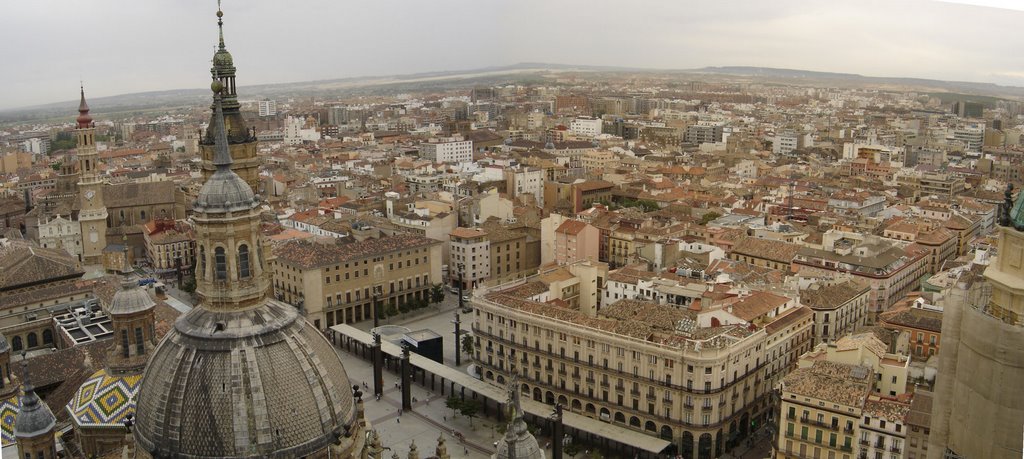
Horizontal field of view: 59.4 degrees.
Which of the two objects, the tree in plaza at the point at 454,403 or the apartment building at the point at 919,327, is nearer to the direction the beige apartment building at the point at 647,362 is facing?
the tree in plaza

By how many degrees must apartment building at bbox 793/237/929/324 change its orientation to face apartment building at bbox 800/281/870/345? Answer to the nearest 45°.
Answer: approximately 45° to its right

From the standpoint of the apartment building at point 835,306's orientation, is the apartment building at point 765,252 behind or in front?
behind

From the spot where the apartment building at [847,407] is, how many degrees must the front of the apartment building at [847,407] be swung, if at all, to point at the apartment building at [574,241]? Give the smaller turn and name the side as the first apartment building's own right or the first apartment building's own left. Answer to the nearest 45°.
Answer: approximately 135° to the first apartment building's own right

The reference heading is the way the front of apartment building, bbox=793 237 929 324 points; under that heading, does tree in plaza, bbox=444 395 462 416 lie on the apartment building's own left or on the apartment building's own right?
on the apartment building's own right

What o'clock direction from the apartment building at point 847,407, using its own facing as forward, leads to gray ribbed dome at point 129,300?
The gray ribbed dome is roughly at 2 o'clock from the apartment building.

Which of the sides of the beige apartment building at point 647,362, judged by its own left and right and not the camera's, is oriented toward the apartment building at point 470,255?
right

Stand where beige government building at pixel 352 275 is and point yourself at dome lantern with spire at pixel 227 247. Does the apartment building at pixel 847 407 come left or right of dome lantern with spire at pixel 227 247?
left

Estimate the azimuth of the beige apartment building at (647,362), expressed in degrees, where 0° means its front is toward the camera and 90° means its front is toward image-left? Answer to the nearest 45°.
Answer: approximately 45°

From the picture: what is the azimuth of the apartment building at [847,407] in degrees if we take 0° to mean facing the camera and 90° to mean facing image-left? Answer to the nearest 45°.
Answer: approximately 0°
